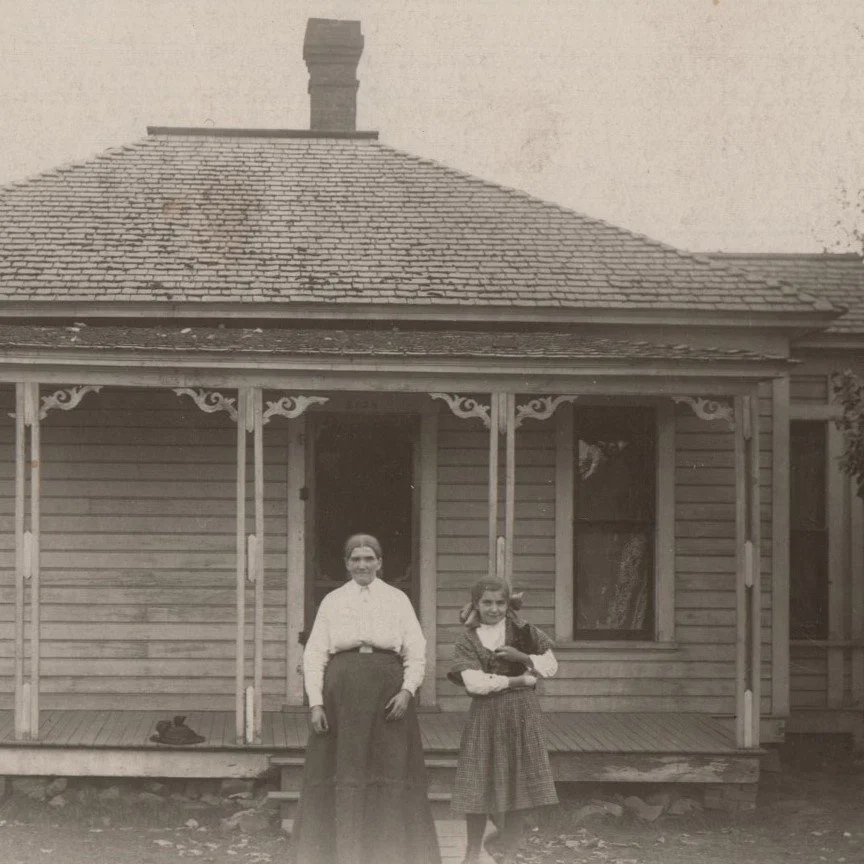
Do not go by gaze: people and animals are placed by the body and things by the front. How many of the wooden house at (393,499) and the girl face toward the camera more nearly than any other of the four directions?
2

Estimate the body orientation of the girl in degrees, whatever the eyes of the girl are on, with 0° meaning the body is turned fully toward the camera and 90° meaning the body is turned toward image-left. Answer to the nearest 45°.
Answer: approximately 0°

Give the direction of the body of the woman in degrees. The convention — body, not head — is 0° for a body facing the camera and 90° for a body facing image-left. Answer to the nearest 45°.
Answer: approximately 0°

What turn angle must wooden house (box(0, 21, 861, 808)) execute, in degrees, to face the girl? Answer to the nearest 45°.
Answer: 0° — it already faces them

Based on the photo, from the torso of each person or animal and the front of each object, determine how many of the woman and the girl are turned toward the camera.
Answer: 2

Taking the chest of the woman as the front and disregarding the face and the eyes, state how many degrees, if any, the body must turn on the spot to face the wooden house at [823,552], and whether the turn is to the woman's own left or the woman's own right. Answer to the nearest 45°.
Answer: approximately 135° to the woman's own left
